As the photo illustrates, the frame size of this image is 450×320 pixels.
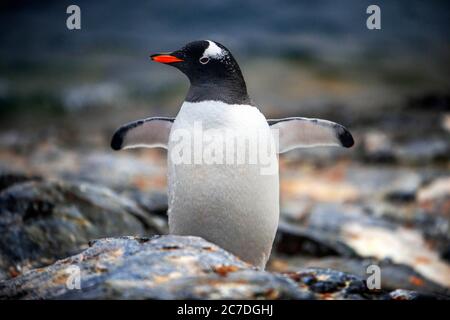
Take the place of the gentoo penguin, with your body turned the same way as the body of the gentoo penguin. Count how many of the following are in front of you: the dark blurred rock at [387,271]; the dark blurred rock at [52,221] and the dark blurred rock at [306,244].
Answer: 0

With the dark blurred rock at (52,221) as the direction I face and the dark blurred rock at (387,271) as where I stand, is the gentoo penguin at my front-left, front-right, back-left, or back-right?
front-left

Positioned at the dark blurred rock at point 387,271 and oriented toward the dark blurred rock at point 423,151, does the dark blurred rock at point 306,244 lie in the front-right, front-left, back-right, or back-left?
front-left

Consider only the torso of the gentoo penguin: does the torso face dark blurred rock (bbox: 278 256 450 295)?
no

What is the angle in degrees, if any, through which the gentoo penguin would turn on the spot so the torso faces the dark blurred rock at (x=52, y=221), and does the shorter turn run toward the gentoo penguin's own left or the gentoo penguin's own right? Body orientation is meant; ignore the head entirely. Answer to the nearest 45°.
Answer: approximately 135° to the gentoo penguin's own right

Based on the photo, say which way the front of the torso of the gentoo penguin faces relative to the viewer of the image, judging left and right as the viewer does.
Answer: facing the viewer

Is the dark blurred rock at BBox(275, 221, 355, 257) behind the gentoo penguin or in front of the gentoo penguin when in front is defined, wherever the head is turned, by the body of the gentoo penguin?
behind

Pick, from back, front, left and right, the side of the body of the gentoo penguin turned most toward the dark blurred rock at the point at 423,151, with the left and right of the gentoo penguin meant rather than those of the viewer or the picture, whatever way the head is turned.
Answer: back
